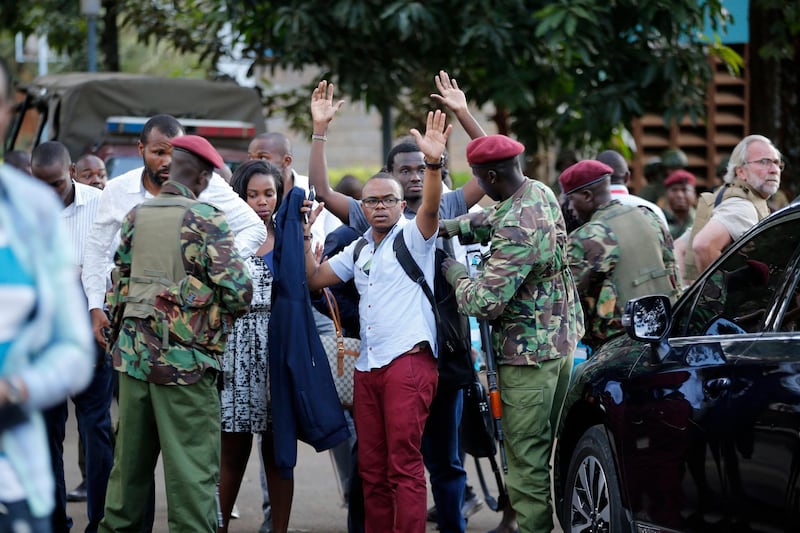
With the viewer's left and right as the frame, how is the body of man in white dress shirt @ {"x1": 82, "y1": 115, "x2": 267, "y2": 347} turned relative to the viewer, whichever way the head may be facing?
facing the viewer

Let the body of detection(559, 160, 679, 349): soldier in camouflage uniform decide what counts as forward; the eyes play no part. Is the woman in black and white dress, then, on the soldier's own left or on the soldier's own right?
on the soldier's own left

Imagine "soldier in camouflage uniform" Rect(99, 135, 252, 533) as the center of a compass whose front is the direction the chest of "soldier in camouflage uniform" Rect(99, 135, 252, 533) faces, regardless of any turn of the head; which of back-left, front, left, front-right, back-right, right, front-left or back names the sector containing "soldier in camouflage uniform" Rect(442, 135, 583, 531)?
front-right

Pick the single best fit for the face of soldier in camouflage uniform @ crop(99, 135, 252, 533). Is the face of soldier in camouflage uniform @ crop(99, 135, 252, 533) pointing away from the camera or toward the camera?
away from the camera

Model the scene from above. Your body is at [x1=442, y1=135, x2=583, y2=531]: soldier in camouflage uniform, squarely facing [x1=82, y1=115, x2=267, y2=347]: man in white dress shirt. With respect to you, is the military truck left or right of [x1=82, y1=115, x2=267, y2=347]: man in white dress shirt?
right

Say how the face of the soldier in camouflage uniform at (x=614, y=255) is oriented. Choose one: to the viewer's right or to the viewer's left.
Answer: to the viewer's left

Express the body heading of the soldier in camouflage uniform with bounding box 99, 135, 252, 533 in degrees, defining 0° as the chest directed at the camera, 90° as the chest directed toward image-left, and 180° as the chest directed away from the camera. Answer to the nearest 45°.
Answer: approximately 225°

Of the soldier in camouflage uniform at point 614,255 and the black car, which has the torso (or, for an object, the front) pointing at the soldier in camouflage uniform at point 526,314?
the black car

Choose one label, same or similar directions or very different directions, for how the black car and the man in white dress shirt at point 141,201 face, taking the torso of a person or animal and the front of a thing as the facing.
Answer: very different directions

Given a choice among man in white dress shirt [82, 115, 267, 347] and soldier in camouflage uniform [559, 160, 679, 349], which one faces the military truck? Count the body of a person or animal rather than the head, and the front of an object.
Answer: the soldier in camouflage uniform

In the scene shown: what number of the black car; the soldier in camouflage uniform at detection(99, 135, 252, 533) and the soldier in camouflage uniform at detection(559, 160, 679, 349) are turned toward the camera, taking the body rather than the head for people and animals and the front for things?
0

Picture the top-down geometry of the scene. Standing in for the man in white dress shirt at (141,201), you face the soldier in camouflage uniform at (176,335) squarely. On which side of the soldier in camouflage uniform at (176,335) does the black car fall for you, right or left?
left
